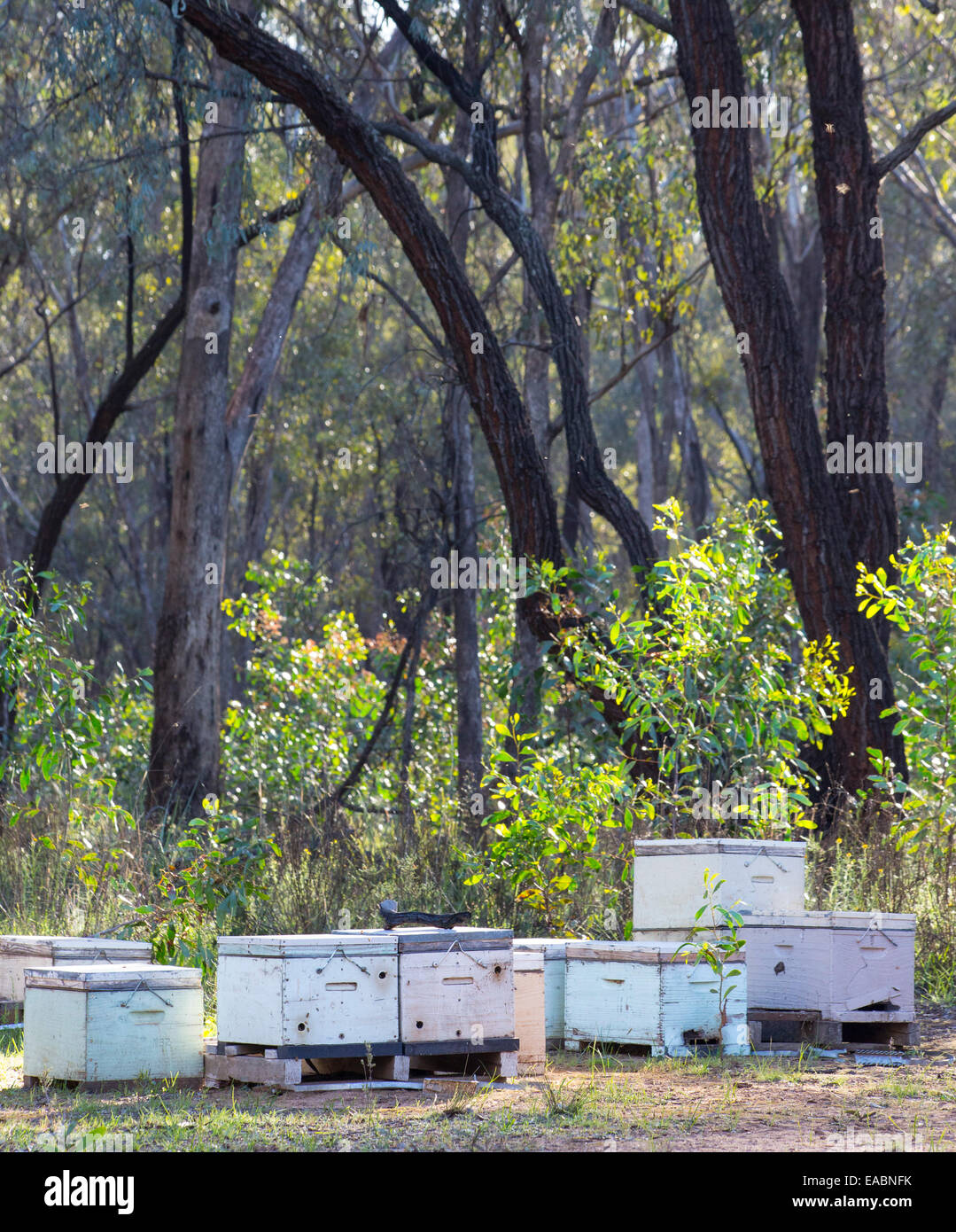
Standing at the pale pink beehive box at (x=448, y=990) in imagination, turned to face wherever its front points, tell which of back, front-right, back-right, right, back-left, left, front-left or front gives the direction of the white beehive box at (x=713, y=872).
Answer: back-left

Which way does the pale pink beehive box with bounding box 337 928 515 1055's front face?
toward the camera

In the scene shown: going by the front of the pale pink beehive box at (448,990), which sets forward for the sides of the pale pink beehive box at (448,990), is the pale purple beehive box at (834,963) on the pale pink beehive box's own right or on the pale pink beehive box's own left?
on the pale pink beehive box's own left

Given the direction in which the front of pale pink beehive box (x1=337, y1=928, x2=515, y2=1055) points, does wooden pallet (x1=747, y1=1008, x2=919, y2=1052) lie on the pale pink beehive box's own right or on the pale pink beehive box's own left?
on the pale pink beehive box's own left

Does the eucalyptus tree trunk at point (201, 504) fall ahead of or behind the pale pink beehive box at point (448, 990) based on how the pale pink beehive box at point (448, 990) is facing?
behind

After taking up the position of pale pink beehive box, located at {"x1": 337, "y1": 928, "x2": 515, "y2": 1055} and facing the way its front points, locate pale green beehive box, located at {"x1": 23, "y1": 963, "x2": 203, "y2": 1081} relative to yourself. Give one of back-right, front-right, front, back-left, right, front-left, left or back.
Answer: right

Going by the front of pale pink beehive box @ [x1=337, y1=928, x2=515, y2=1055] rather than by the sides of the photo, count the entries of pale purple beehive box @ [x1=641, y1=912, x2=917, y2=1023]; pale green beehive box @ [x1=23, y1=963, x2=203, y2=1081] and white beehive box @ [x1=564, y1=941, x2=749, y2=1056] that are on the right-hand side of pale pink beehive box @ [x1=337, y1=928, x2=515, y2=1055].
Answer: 1

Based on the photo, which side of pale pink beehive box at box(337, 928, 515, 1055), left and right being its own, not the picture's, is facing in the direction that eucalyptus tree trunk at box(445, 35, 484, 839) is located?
back
